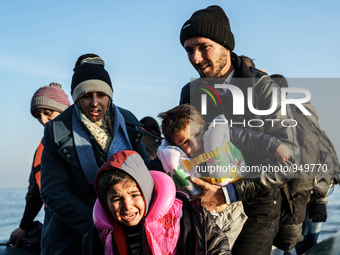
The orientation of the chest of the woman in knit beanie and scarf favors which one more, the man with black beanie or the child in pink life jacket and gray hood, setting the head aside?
the child in pink life jacket and gray hood

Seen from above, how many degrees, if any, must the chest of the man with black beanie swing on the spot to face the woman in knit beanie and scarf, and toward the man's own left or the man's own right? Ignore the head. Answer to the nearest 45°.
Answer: approximately 45° to the man's own right

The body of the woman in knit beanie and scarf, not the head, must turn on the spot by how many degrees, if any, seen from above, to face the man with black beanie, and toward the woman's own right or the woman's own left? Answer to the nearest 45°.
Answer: approximately 90° to the woman's own left

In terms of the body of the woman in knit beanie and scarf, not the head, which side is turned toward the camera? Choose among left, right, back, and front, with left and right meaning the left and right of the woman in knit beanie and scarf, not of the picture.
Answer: front

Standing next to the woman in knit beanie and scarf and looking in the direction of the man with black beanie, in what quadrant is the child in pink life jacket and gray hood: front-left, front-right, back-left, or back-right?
front-right

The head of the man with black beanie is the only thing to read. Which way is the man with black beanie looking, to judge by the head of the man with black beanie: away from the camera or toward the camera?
toward the camera

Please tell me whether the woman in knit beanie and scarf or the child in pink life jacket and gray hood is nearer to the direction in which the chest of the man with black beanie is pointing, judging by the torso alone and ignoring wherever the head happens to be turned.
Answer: the child in pink life jacket and gray hood

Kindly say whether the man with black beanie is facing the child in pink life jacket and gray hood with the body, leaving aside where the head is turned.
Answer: yes

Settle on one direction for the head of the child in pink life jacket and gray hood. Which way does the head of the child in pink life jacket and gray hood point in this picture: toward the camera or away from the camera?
toward the camera

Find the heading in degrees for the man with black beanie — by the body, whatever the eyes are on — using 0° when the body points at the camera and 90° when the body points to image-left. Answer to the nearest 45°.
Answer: approximately 45°

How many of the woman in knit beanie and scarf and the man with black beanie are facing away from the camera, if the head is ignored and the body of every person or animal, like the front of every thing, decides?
0
